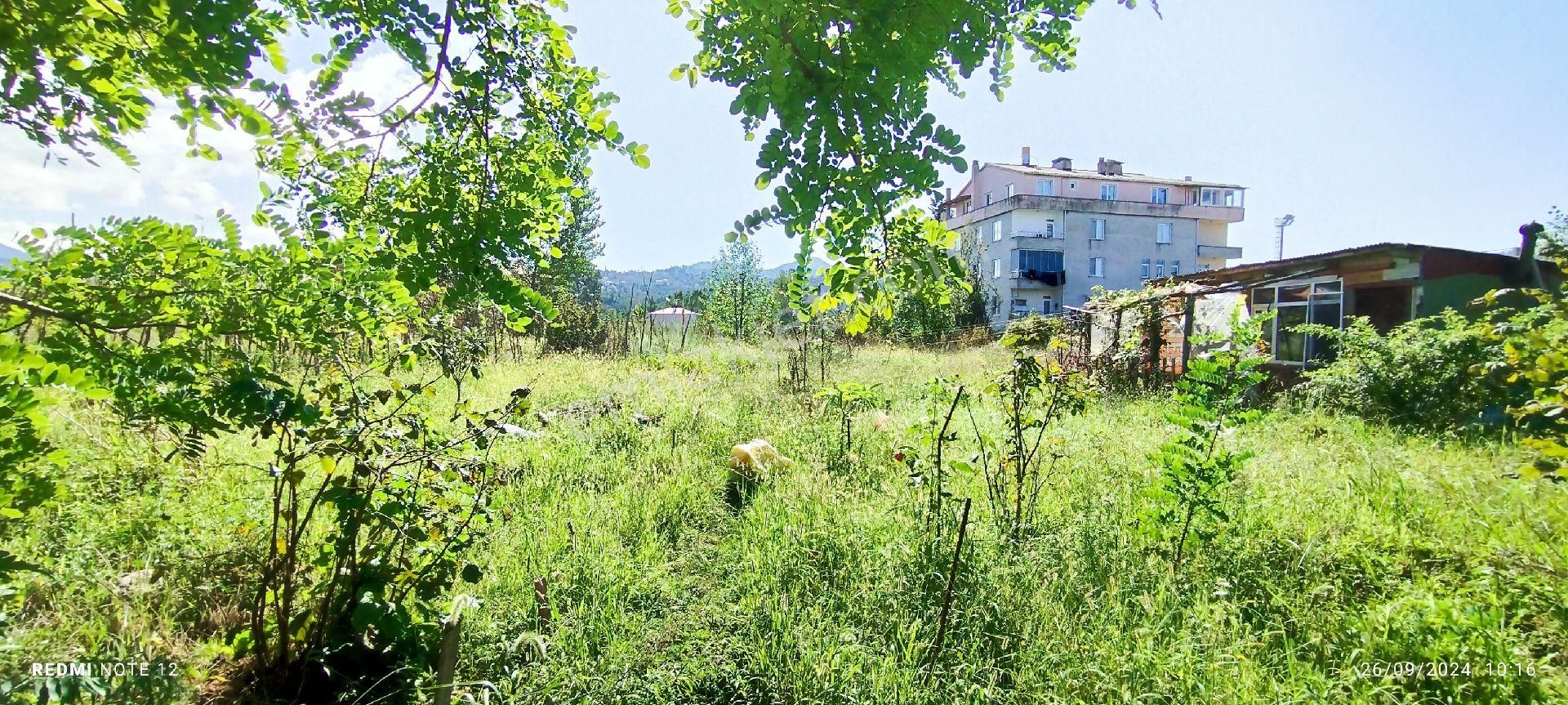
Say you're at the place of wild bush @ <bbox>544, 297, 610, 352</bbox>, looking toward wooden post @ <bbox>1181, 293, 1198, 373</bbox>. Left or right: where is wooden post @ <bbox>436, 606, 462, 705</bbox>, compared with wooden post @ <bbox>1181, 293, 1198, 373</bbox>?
right

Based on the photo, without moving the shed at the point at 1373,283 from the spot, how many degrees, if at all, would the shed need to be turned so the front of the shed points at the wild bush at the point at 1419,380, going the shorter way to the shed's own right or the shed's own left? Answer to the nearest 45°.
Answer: approximately 45° to the shed's own left

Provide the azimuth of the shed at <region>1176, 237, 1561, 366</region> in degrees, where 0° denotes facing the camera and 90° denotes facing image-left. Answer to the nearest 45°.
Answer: approximately 45°

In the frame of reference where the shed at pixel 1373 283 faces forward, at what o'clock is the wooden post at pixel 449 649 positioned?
The wooden post is roughly at 11 o'clock from the shed.

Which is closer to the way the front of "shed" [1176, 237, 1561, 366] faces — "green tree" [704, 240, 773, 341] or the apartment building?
the green tree
